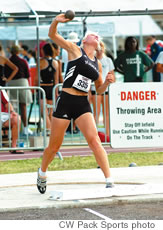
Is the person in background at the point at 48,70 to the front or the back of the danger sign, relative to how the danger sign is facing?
to the back

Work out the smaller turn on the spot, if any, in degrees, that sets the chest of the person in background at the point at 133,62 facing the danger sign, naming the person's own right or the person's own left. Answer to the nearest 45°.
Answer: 0° — they already face it

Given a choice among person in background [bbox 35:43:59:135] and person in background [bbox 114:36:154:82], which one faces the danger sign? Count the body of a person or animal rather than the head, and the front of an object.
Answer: person in background [bbox 114:36:154:82]

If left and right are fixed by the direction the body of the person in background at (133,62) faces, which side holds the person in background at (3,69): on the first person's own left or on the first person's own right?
on the first person's own right
